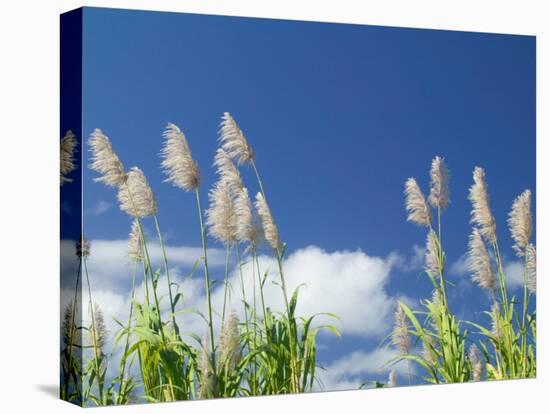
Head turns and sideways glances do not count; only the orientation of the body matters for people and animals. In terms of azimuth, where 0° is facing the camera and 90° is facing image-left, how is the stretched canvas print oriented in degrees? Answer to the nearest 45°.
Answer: approximately 315°
